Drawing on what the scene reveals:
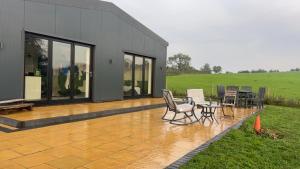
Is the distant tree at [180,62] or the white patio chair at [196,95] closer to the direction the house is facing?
the white patio chair

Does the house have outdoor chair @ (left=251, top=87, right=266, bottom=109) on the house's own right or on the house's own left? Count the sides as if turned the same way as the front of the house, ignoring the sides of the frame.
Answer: on the house's own left

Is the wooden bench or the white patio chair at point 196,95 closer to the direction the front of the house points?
the white patio chair

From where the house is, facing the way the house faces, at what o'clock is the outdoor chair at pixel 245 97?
The outdoor chair is roughly at 10 o'clock from the house.

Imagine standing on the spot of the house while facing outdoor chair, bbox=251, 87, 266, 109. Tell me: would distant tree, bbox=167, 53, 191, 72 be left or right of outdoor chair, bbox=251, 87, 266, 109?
left

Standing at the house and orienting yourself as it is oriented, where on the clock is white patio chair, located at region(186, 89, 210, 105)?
The white patio chair is roughly at 11 o'clock from the house.

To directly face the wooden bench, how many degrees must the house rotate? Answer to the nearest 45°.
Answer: approximately 90° to its right

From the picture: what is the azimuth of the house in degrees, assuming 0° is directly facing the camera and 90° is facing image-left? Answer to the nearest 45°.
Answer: approximately 315°

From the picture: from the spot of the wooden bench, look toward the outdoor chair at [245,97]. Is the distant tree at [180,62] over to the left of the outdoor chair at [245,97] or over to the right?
left

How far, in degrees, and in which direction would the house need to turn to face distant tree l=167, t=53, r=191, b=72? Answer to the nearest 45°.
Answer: approximately 90° to its left
